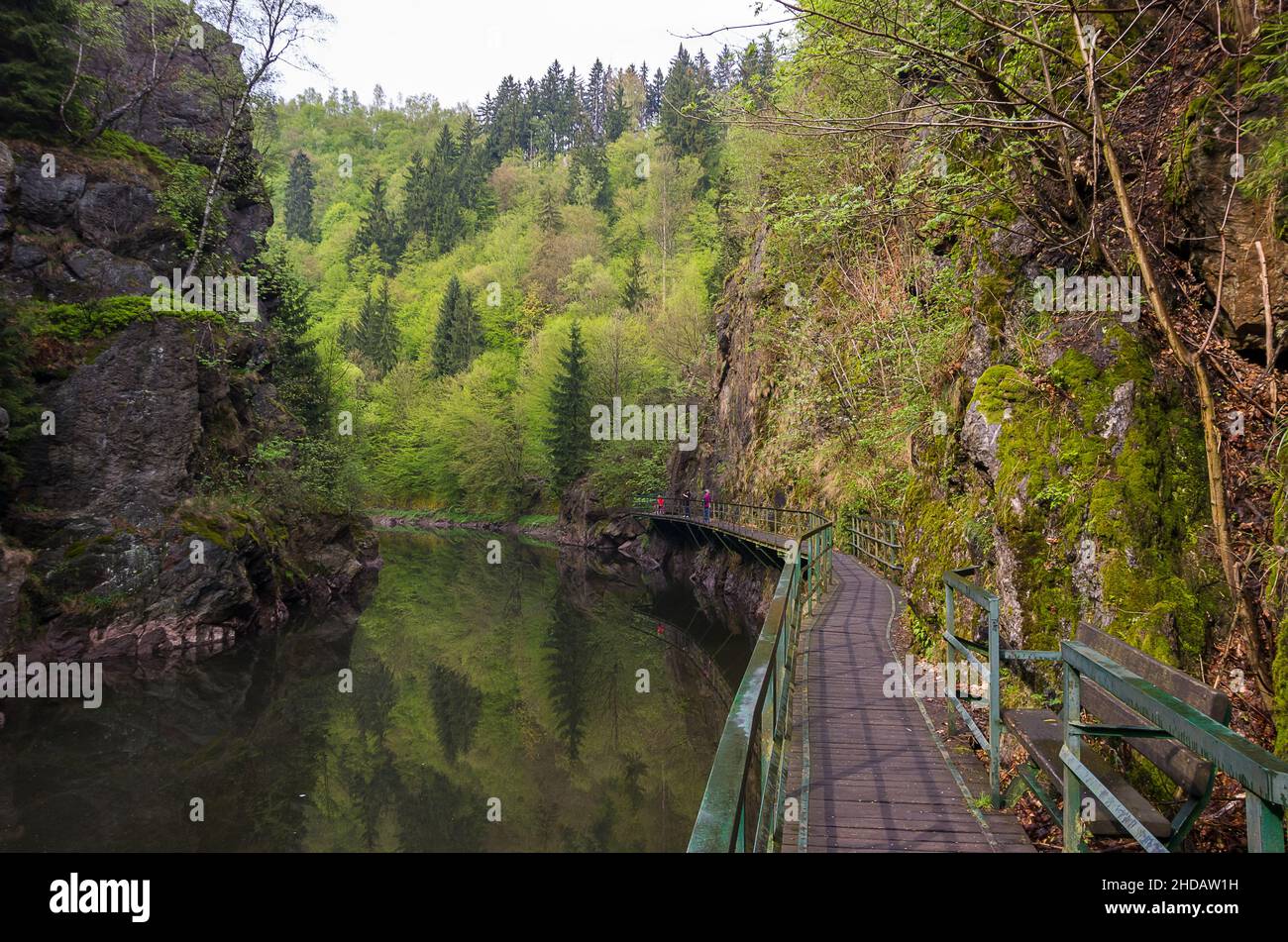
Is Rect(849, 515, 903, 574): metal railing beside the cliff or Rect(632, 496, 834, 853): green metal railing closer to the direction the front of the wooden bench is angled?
the green metal railing

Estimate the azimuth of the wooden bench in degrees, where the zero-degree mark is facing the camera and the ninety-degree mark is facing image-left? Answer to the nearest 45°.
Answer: approximately 45°

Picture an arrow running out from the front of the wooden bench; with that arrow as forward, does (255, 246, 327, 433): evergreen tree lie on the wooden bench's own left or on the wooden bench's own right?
on the wooden bench's own right

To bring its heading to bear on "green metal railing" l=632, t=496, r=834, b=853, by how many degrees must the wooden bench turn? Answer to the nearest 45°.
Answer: approximately 45° to its right

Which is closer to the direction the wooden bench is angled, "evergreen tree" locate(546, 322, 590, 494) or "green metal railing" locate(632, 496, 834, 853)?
the green metal railing

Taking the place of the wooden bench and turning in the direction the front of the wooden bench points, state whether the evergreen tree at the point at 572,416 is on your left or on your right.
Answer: on your right

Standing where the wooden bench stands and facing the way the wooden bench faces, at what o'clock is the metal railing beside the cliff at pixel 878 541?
The metal railing beside the cliff is roughly at 4 o'clock from the wooden bench.
